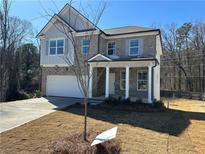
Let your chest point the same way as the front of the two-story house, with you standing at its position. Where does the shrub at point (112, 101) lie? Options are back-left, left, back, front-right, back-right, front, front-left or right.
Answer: front

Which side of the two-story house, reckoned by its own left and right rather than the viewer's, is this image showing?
front

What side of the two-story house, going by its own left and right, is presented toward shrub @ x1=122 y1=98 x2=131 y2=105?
front
